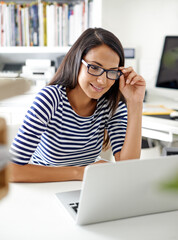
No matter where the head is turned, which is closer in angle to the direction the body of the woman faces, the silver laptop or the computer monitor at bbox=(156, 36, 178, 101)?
the silver laptop

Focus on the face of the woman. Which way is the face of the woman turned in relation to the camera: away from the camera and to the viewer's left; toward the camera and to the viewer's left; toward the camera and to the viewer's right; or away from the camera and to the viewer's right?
toward the camera and to the viewer's right

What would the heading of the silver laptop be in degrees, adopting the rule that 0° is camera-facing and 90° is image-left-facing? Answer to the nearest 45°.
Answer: approximately 135°

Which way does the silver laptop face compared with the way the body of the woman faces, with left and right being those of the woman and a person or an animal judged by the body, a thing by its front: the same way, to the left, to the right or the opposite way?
the opposite way

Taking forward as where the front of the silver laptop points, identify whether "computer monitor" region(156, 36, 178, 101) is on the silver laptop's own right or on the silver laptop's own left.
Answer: on the silver laptop's own right

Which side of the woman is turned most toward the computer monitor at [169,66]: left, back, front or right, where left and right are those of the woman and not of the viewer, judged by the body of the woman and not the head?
left

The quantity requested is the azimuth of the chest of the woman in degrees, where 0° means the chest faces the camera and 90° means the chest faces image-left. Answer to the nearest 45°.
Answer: approximately 315°

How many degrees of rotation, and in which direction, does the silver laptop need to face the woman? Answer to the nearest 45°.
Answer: approximately 45° to its right
